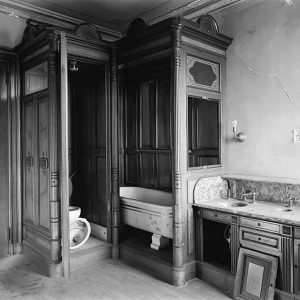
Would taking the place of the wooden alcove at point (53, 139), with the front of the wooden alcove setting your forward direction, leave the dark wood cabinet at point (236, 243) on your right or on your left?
on your left

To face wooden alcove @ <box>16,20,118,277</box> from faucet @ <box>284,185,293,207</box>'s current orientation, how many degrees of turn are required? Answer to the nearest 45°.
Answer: approximately 45° to its right

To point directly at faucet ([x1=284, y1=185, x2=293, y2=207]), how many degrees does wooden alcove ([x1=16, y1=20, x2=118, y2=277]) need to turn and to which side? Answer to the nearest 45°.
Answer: approximately 90° to its left

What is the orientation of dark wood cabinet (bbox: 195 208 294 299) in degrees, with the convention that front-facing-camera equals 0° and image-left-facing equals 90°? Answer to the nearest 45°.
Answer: approximately 45°

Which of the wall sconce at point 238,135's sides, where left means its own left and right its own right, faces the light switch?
left
